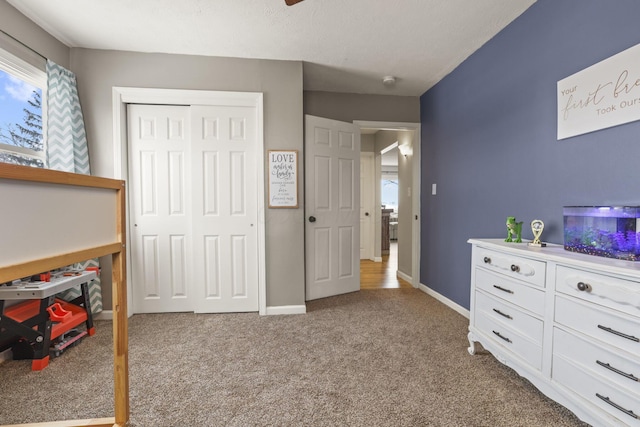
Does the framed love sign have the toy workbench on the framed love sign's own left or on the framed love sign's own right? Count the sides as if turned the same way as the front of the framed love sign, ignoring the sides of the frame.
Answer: on the framed love sign's own right

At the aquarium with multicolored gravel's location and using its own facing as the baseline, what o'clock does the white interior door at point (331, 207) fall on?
The white interior door is roughly at 2 o'clock from the aquarium with multicolored gravel.

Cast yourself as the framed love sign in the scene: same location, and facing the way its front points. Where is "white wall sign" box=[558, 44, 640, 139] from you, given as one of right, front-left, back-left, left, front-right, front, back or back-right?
front-left

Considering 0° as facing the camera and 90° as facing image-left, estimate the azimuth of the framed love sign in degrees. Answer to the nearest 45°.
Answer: approximately 0°

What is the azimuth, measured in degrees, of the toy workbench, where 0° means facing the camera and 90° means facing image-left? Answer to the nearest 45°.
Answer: approximately 315°

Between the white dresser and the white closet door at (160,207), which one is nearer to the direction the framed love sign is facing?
the white dresser

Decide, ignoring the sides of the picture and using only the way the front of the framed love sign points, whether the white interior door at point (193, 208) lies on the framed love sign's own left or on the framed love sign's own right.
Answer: on the framed love sign's own right

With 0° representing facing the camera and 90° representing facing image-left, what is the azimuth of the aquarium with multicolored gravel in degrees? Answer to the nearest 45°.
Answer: approximately 45°

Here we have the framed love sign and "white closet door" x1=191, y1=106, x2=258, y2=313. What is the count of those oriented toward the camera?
2
